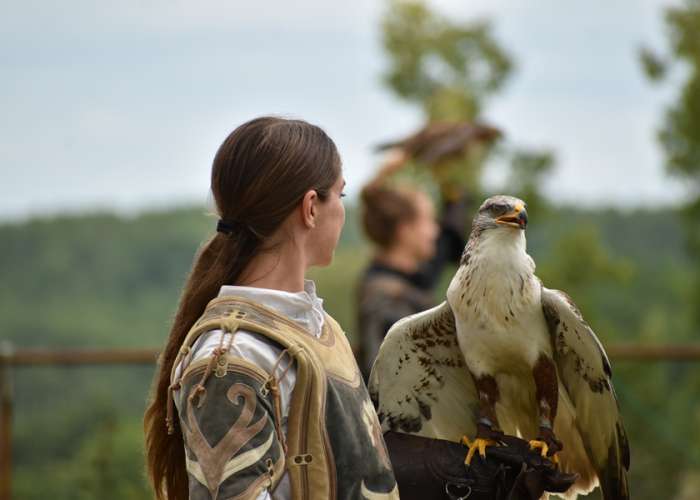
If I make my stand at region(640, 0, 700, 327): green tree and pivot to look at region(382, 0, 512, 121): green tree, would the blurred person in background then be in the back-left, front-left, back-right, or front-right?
front-left

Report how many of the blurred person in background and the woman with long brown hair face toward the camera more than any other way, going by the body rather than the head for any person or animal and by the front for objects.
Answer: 0

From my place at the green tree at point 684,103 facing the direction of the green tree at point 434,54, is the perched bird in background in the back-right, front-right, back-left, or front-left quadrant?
front-left

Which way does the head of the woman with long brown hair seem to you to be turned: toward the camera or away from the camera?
away from the camera

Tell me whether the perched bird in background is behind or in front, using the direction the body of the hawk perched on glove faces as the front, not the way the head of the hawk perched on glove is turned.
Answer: behind

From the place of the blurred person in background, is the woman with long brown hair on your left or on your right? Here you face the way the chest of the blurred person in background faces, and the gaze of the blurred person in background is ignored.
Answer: on your right

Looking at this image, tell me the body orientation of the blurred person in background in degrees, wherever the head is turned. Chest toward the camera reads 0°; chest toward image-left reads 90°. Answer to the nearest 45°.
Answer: approximately 270°

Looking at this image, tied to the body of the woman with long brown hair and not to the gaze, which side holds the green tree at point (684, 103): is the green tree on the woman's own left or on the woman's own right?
on the woman's own left

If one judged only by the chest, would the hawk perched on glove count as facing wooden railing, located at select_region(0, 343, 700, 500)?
no

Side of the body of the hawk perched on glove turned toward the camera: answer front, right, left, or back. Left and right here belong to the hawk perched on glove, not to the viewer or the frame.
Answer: front

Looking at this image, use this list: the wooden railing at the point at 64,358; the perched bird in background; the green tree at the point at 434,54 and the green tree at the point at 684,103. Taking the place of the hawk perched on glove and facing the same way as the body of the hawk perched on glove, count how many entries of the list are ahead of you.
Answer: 0

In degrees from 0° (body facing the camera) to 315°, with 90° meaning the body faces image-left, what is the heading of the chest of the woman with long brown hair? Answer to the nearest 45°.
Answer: approximately 270°
